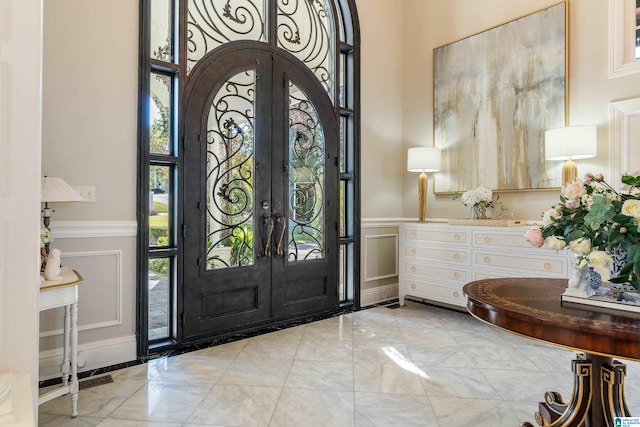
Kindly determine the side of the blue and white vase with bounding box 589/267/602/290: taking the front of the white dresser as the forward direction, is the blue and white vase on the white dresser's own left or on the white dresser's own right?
on the white dresser's own left

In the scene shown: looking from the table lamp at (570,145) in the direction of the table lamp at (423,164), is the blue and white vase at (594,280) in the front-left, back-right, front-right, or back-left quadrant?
back-left

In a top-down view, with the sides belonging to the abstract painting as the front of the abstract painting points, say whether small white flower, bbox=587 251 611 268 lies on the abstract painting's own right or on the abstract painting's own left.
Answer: on the abstract painting's own left

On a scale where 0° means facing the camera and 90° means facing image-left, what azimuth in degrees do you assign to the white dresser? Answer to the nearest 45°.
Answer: approximately 45°

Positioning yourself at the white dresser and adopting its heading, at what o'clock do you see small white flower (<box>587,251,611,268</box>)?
The small white flower is roughly at 10 o'clock from the white dresser.

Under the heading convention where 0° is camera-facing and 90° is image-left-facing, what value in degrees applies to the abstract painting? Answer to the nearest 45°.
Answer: approximately 45°
